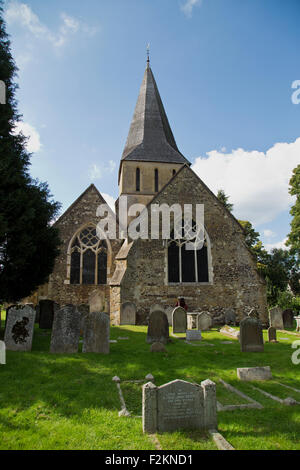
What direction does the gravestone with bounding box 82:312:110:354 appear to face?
toward the camera

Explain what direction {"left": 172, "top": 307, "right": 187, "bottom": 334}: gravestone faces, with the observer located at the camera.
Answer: facing the viewer

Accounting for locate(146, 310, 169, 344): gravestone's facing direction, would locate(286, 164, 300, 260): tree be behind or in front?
behind

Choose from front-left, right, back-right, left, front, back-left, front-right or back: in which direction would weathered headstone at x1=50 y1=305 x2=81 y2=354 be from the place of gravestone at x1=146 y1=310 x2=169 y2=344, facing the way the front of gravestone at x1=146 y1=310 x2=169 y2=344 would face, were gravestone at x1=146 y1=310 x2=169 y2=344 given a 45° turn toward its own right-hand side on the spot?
front

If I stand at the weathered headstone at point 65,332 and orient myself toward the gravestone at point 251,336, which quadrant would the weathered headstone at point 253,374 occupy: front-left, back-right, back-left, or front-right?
front-right

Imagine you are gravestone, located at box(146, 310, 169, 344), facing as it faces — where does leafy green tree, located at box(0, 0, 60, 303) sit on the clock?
The leafy green tree is roughly at 3 o'clock from the gravestone.

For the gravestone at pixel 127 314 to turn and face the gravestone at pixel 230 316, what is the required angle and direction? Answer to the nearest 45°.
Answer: approximately 90° to its left

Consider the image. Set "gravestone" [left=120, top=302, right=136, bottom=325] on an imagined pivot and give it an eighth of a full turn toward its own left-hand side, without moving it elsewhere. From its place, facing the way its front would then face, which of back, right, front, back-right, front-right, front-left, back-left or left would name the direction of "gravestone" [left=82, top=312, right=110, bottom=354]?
front-right

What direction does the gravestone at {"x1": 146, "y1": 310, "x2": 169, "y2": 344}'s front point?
toward the camera

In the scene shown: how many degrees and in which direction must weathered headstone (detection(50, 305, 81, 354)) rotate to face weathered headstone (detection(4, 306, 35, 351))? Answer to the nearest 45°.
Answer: approximately 90° to its right

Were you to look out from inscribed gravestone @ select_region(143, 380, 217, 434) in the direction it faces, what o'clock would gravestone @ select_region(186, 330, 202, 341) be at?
The gravestone is roughly at 6 o'clock from the inscribed gravestone.

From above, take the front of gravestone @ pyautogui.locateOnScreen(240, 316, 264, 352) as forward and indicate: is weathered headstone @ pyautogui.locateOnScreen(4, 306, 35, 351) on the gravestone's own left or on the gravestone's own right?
on the gravestone's own right

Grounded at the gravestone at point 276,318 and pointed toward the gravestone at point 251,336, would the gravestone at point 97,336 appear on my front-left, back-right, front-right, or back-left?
front-right

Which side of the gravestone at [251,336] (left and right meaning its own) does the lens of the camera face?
front

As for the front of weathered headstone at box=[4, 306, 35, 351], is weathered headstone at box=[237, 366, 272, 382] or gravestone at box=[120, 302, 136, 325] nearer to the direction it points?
the weathered headstone
